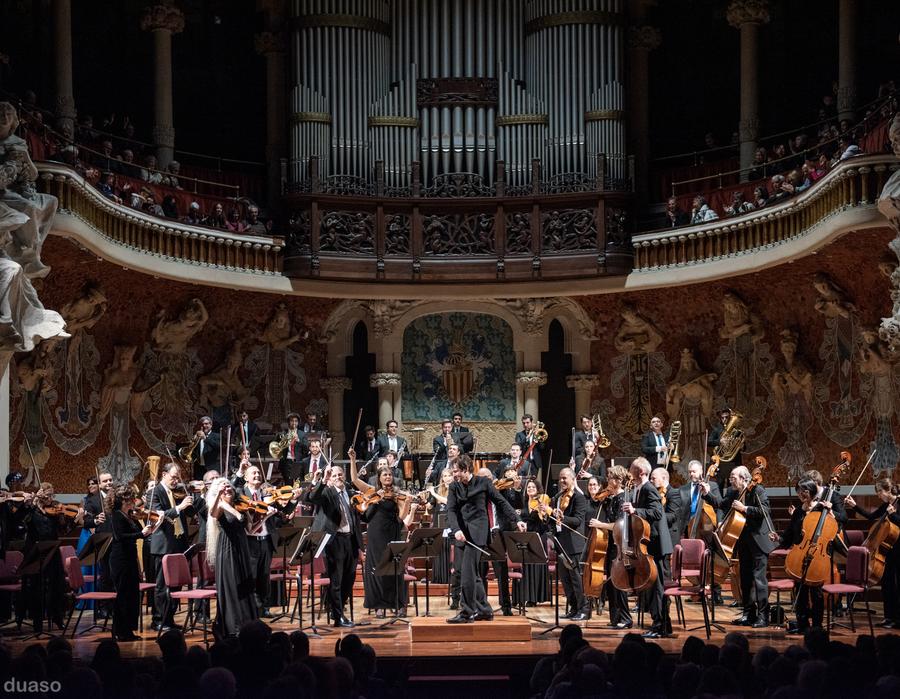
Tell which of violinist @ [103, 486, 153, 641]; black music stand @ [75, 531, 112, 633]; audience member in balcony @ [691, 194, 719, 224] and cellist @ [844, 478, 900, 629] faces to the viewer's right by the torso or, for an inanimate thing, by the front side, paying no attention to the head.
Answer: the violinist

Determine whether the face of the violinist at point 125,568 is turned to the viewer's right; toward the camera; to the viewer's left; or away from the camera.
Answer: to the viewer's right

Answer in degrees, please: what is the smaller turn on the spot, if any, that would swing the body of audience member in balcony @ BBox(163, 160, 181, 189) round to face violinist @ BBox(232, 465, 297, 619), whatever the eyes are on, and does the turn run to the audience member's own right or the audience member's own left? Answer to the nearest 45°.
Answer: approximately 45° to the audience member's own right

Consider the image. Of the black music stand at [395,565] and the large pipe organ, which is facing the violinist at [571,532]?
the large pipe organ

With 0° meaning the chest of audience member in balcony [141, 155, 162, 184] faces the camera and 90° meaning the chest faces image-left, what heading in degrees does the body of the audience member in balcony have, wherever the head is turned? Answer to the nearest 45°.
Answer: approximately 315°

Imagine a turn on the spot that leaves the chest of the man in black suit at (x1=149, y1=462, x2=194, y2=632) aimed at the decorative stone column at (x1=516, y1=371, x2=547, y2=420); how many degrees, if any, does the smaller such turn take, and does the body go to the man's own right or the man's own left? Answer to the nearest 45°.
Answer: approximately 90° to the man's own left

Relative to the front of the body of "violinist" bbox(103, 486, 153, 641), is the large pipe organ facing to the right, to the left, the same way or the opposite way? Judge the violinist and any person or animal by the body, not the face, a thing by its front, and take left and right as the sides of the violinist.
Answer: to the right

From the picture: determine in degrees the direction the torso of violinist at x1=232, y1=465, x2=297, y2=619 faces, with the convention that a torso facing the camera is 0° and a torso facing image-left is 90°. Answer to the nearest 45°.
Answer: approximately 315°
